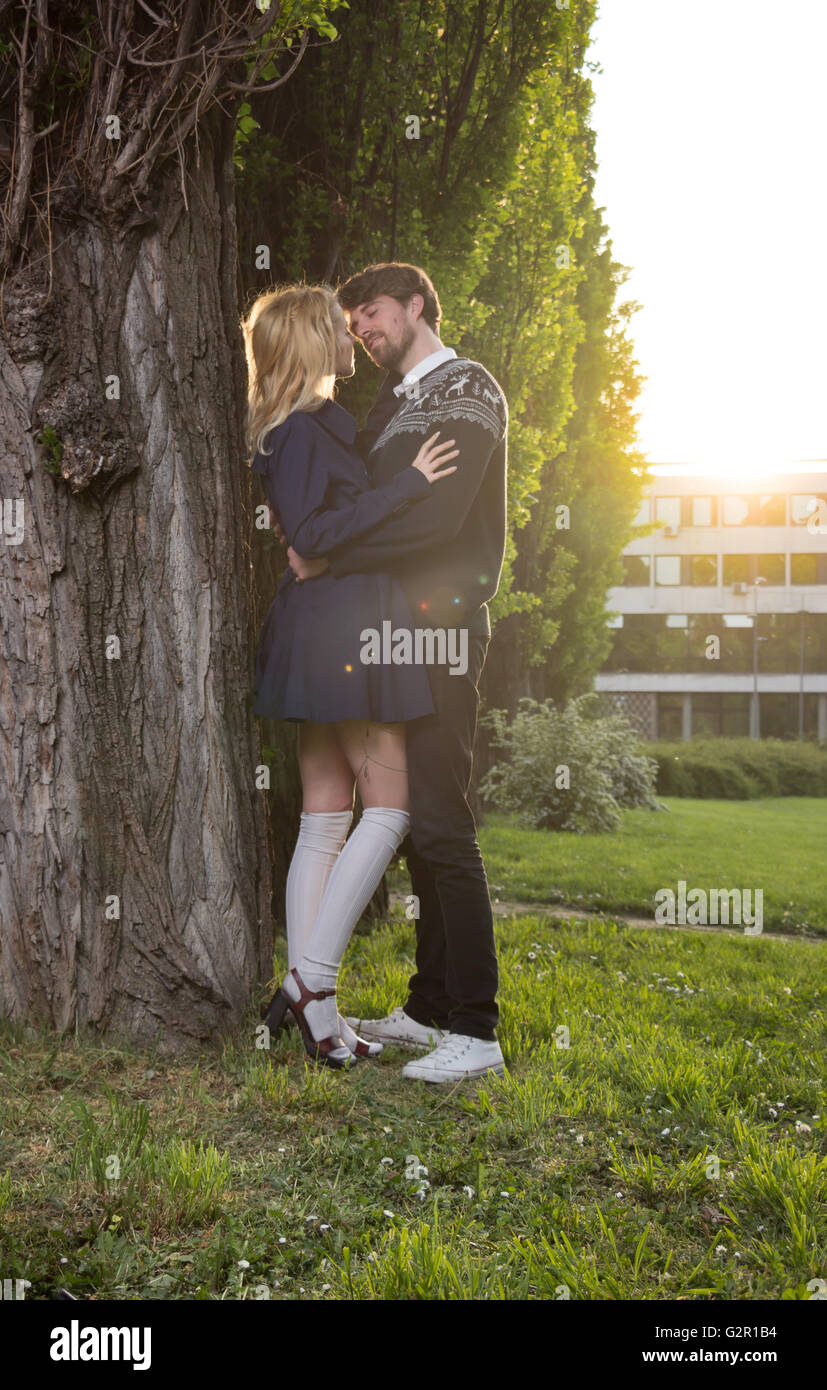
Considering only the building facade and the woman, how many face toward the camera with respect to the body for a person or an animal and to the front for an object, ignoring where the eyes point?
1

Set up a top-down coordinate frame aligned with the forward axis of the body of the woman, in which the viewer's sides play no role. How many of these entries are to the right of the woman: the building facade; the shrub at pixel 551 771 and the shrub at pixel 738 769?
0

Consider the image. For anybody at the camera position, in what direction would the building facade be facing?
facing the viewer

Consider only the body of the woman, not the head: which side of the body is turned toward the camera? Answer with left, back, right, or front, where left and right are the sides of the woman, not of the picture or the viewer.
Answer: right

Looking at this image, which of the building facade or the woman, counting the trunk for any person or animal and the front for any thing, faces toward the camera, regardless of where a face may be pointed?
the building facade

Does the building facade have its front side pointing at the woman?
yes

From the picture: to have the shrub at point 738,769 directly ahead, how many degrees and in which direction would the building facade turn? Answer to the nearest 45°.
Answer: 0° — it already faces it

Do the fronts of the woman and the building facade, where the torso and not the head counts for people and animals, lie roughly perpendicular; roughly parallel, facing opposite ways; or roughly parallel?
roughly perpendicular

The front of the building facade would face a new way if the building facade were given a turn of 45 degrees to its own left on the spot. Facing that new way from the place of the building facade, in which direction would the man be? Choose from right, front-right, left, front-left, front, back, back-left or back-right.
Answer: front-right

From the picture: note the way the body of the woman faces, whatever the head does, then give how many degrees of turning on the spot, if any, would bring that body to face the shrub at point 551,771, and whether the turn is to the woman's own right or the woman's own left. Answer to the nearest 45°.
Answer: approximately 90° to the woman's own left

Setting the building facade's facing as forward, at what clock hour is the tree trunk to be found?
The tree trunk is roughly at 12 o'clock from the building facade.
